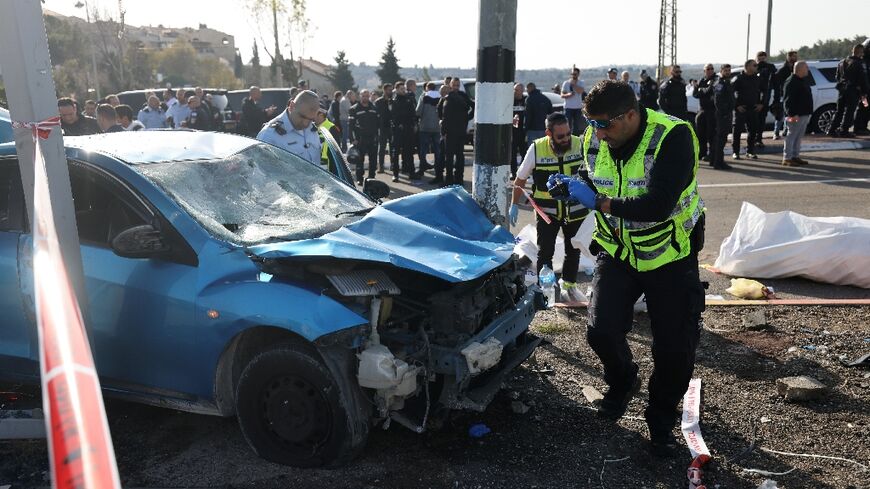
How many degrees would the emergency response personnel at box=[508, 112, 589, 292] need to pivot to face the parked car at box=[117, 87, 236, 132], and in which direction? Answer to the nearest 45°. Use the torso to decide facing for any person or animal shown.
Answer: approximately 135° to its right

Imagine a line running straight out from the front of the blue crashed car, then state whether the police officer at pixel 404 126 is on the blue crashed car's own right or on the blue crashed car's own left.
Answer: on the blue crashed car's own left

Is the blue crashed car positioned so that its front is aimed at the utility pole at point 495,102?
no

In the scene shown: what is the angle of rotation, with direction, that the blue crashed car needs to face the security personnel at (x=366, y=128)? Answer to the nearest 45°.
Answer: approximately 135° to its left

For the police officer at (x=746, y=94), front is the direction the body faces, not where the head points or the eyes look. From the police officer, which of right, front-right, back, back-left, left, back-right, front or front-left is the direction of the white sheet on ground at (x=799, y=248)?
front

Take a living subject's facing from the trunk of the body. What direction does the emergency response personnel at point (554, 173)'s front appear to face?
toward the camera

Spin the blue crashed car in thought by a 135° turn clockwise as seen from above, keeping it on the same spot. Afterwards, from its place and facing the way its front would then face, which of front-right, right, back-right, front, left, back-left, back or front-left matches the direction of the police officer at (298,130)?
right

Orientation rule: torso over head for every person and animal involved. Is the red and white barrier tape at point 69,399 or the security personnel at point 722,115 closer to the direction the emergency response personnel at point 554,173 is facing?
the red and white barrier tape

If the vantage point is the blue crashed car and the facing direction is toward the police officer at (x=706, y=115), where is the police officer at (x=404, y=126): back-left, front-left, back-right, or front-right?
front-left

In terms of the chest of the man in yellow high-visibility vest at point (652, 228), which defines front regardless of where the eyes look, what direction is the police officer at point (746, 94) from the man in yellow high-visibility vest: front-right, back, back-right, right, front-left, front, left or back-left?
back-right

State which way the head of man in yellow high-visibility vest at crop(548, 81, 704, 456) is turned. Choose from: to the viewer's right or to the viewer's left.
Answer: to the viewer's left

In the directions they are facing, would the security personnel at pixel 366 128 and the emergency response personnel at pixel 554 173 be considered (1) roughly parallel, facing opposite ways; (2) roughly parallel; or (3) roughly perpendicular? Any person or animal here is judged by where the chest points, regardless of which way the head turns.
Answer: roughly parallel

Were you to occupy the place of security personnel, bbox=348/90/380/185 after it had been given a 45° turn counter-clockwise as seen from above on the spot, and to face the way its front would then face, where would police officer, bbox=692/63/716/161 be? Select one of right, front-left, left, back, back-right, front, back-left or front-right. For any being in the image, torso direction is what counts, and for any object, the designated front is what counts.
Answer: front-left

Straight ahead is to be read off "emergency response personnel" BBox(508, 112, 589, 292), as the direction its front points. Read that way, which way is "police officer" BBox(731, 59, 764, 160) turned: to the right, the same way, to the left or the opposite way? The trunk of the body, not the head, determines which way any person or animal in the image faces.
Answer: the same way

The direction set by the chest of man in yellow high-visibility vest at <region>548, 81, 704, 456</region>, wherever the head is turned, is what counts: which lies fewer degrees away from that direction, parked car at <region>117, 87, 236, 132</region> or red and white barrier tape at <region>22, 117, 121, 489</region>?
the red and white barrier tape

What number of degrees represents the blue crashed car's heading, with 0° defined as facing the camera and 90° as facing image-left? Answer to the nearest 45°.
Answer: approximately 315°

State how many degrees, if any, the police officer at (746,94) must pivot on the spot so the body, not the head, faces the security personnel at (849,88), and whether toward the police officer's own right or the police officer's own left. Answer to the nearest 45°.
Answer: approximately 135° to the police officer's own left

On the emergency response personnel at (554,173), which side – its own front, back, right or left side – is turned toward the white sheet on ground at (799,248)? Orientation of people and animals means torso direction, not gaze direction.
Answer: left

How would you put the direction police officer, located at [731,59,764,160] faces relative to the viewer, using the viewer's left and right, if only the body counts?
facing the viewer
